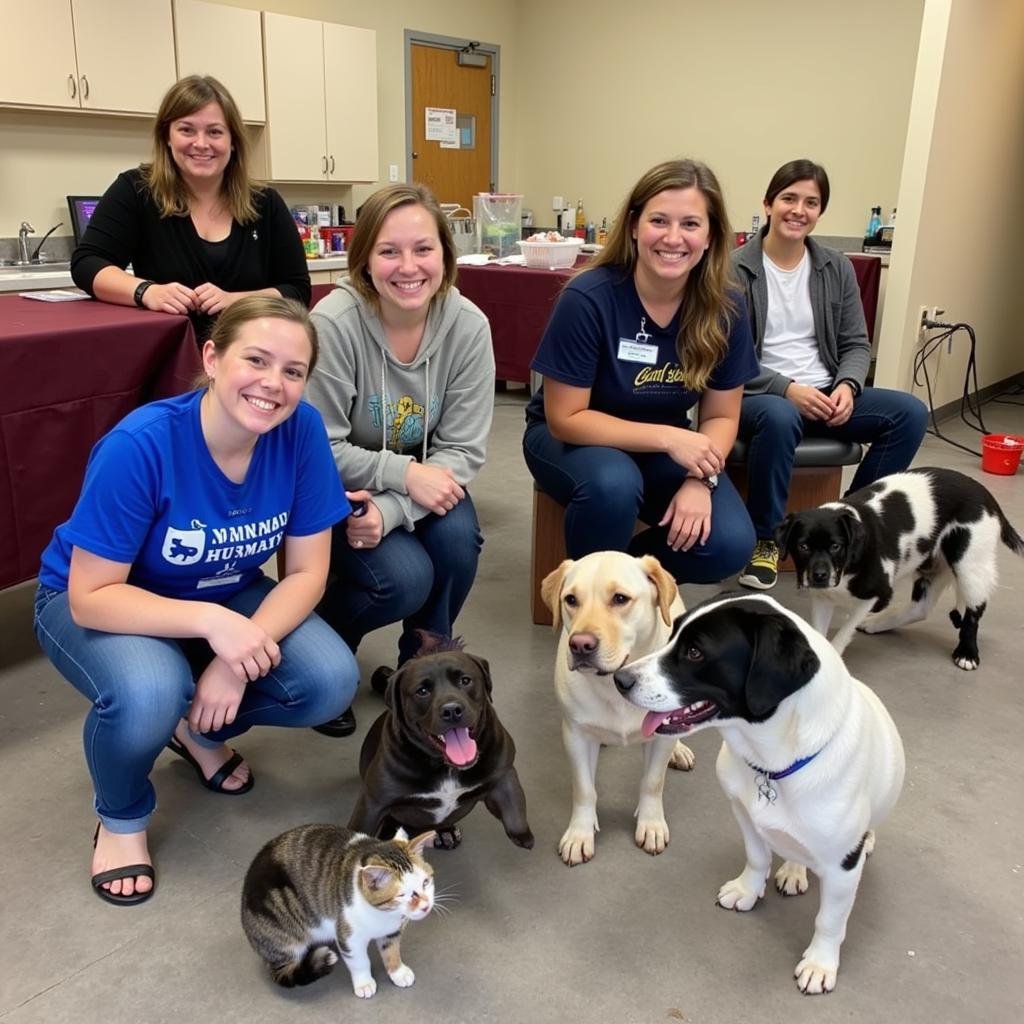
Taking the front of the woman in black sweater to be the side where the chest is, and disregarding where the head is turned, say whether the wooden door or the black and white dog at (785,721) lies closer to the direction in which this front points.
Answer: the black and white dog

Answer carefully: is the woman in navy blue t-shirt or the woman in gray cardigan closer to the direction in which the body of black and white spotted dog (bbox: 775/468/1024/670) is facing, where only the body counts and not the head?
the woman in navy blue t-shirt

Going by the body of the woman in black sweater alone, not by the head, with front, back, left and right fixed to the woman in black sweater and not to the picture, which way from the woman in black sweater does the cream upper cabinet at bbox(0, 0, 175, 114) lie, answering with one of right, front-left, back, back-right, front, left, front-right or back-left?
back

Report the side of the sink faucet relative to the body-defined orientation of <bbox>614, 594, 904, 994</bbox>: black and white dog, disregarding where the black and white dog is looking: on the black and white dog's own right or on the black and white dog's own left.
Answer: on the black and white dog's own right

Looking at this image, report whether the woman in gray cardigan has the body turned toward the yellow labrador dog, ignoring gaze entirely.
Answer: yes

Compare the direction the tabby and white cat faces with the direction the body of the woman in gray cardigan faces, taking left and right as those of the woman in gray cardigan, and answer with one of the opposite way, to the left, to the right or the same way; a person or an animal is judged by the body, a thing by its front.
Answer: to the left

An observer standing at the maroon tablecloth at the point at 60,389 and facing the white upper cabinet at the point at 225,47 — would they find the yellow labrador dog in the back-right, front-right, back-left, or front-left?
back-right

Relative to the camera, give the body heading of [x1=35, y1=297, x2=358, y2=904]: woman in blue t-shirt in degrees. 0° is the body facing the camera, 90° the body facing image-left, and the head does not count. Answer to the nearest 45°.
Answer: approximately 315°
